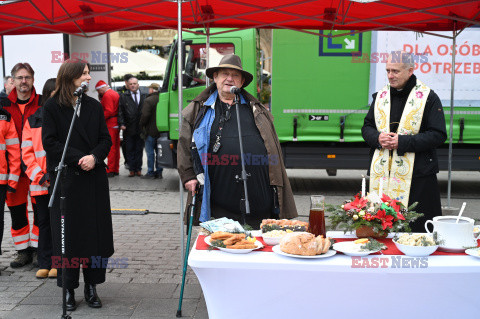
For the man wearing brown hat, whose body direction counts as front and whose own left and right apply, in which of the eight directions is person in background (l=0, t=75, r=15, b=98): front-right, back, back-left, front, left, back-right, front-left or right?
back-right

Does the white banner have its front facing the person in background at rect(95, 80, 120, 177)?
no

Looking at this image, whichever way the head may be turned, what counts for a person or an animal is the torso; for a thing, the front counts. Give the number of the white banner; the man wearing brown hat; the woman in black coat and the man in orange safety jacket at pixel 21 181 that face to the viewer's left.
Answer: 0

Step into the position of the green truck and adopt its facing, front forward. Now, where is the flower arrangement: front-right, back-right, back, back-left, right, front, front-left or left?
left

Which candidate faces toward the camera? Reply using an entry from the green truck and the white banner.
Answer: the white banner

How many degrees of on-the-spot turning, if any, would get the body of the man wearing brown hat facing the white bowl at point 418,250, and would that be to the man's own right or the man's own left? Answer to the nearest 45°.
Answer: approximately 45° to the man's own left

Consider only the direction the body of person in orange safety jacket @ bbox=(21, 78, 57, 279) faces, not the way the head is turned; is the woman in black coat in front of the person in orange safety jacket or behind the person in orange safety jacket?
in front

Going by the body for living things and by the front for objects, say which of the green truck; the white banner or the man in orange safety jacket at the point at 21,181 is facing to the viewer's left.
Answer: the green truck

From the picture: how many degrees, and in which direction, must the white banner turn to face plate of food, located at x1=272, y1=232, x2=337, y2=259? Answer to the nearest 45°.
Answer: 0° — it already faces it

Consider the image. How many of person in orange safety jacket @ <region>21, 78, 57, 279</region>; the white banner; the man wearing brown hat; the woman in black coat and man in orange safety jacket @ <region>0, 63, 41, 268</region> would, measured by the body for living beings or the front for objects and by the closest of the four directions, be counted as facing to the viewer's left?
0

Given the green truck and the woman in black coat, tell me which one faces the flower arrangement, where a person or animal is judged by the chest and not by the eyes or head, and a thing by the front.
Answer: the woman in black coat

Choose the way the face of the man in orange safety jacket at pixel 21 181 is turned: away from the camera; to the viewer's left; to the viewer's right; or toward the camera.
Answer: toward the camera

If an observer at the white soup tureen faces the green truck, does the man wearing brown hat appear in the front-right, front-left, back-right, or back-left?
front-left

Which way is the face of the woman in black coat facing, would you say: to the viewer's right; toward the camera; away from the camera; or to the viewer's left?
to the viewer's right

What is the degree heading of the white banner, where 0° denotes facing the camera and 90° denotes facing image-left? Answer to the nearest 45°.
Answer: approximately 0°

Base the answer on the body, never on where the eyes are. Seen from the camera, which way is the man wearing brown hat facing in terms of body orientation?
toward the camera

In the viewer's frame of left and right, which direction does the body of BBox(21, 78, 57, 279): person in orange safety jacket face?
facing the viewer and to the right of the viewer

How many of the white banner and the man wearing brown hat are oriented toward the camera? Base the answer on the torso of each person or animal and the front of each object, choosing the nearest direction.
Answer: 2

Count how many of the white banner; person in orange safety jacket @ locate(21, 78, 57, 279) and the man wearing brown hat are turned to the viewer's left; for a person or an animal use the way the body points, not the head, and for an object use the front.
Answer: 0

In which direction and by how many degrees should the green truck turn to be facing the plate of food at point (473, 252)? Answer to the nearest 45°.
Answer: approximately 90° to its left
